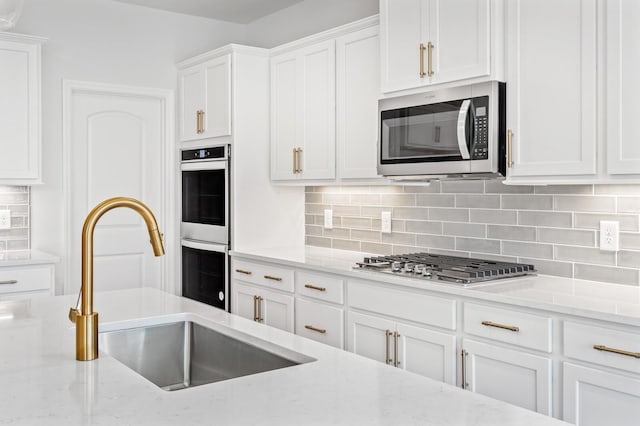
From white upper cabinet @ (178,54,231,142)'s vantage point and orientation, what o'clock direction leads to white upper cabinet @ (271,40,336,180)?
white upper cabinet @ (271,40,336,180) is roughly at 9 o'clock from white upper cabinet @ (178,54,231,142).

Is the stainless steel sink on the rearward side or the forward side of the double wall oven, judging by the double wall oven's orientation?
on the forward side

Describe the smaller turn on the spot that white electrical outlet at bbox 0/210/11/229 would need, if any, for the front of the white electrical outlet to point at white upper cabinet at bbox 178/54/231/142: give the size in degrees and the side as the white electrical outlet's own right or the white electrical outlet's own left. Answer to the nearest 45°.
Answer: approximately 90° to the white electrical outlet's own left

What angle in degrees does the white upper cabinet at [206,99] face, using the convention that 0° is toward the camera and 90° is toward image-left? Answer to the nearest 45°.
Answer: approximately 45°

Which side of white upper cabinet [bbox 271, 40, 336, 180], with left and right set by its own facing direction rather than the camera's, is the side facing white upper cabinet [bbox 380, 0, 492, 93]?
left

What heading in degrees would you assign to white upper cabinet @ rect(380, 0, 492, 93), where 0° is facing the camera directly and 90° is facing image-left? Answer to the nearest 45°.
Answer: approximately 45°

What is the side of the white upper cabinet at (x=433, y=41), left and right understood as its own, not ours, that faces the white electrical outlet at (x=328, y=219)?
right

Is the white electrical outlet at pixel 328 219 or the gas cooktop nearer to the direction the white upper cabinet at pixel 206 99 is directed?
the gas cooktop

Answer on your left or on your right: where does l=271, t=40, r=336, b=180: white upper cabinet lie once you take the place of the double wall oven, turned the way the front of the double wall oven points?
on your left

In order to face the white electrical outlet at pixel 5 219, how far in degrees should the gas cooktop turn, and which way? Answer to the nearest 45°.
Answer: approximately 45° to its right

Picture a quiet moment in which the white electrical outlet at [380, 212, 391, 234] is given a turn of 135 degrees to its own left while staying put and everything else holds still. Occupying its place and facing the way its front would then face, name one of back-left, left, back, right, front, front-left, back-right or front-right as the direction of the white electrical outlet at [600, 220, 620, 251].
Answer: front-right

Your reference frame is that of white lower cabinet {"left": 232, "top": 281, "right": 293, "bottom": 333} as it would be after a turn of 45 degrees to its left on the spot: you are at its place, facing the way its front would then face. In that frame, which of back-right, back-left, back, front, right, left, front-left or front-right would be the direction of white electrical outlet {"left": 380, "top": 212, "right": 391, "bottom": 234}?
left

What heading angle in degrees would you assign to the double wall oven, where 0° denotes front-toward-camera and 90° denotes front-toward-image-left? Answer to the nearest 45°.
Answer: approximately 45°
